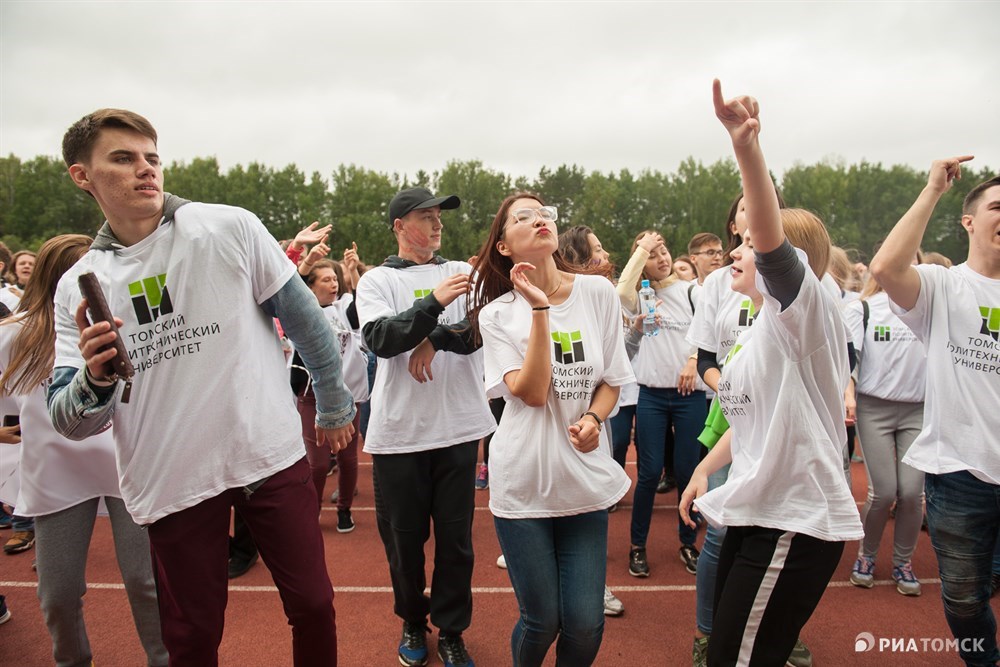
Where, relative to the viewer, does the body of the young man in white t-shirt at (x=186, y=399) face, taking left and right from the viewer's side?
facing the viewer

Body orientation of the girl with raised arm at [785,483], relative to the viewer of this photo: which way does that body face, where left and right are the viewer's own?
facing to the left of the viewer

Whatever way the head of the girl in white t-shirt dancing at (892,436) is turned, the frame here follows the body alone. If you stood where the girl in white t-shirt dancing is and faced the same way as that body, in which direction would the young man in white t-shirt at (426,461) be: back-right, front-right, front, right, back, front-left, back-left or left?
front-right

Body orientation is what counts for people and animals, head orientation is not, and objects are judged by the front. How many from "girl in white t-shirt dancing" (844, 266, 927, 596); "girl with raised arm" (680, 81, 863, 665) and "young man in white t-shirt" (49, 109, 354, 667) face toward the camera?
2

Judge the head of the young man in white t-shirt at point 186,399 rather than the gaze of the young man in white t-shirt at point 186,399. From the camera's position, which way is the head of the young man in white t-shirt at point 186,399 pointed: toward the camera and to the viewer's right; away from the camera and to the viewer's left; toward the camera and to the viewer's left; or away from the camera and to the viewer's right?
toward the camera and to the viewer's right

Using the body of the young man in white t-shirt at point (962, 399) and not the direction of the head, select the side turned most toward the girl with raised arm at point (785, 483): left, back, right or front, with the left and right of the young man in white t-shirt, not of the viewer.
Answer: right

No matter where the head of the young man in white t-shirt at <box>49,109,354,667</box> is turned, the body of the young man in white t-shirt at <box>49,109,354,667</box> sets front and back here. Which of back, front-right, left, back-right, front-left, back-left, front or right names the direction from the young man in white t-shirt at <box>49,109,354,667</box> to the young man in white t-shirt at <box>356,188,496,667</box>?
back-left

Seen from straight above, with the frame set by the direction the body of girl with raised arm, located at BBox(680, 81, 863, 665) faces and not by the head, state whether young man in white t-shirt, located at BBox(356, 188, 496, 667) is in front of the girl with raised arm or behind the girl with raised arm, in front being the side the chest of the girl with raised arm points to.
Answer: in front

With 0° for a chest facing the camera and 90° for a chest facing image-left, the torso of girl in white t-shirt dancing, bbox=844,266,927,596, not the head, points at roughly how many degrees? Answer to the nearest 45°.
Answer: approximately 0°

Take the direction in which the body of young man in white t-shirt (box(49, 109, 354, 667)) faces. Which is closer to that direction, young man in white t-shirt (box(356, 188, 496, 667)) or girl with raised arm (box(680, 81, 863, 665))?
the girl with raised arm

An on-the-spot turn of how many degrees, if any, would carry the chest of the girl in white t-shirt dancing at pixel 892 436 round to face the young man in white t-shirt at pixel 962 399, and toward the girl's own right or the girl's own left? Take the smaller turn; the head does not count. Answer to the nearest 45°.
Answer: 0° — they already face them

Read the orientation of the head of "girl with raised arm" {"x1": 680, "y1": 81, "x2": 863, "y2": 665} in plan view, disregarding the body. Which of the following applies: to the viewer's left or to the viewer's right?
to the viewer's left
